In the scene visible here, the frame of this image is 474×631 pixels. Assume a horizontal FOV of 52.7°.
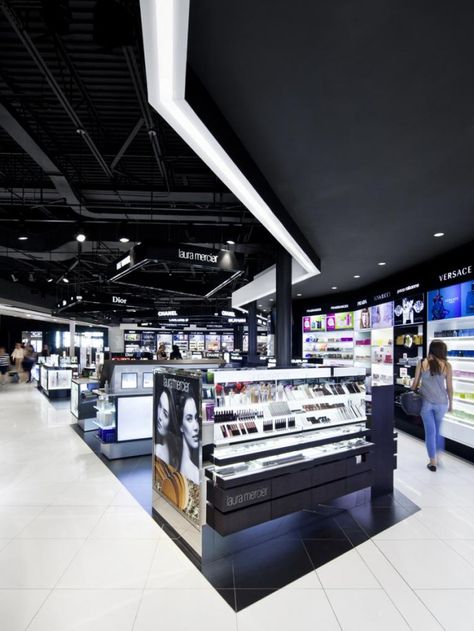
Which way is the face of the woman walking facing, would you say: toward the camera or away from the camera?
away from the camera

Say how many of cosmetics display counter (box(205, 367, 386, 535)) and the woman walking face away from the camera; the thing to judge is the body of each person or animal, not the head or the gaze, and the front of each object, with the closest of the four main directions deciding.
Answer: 1

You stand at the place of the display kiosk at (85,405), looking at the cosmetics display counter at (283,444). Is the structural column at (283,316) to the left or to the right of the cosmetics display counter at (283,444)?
left

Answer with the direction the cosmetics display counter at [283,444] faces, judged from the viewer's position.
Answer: facing the viewer and to the right of the viewer

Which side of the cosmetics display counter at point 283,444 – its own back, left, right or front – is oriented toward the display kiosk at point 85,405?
back

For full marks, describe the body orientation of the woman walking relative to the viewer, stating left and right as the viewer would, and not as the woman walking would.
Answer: facing away from the viewer

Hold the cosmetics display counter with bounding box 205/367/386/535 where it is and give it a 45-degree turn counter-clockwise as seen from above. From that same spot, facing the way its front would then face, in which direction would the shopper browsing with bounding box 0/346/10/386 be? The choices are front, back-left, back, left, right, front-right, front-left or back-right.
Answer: back-left

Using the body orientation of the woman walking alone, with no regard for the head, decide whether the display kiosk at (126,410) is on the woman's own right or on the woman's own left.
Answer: on the woman's own left

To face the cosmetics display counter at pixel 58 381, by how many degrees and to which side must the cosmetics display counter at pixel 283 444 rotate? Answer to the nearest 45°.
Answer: approximately 180°

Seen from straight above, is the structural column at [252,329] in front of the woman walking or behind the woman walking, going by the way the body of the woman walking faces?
in front

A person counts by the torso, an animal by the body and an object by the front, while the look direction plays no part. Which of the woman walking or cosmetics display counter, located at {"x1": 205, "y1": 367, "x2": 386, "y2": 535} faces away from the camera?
the woman walking

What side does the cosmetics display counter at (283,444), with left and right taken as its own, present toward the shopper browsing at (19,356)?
back

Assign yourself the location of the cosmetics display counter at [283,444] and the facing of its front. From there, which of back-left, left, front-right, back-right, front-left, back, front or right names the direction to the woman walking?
left

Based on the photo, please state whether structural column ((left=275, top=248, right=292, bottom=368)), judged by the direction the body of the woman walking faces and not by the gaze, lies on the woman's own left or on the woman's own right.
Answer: on the woman's own left
